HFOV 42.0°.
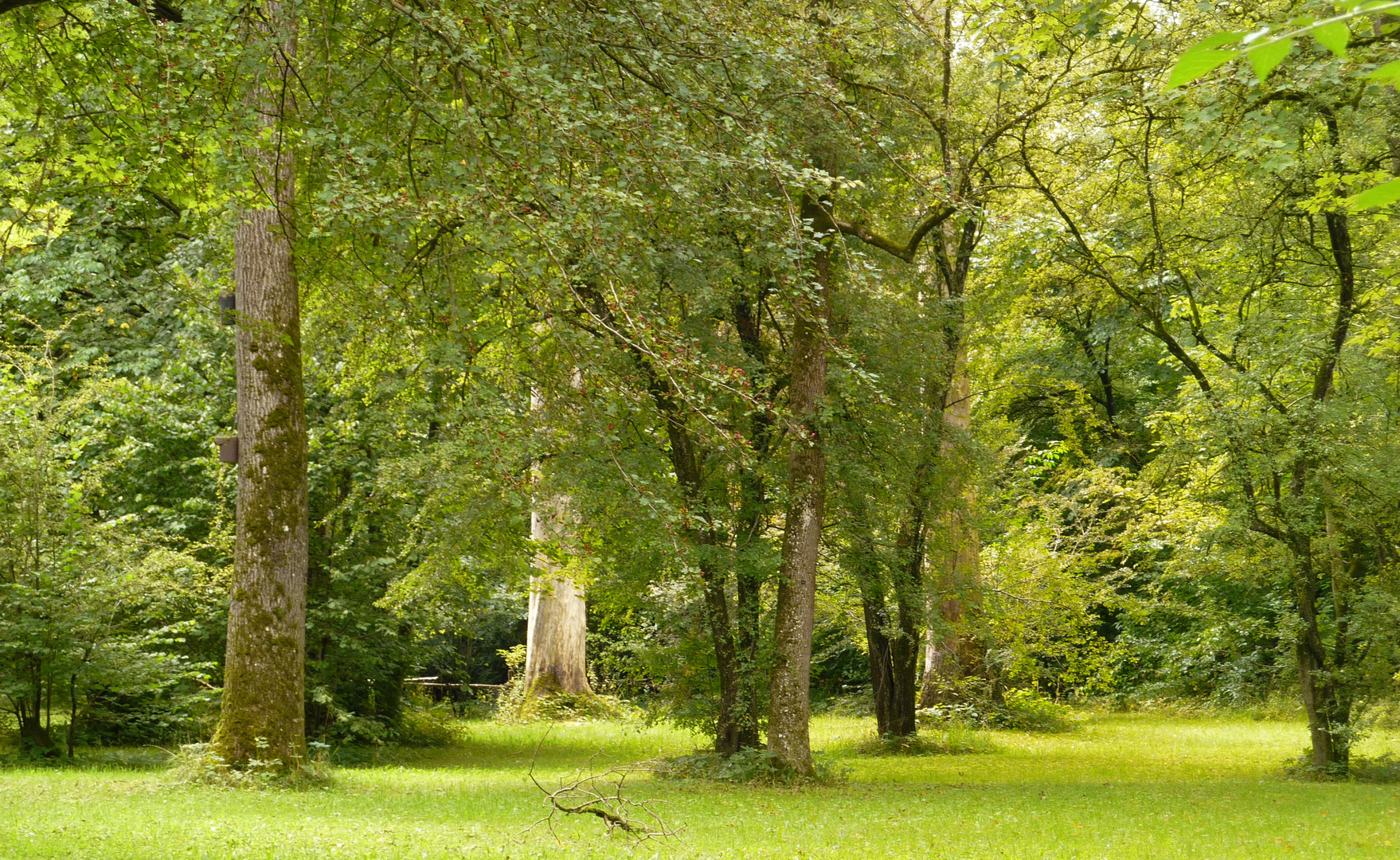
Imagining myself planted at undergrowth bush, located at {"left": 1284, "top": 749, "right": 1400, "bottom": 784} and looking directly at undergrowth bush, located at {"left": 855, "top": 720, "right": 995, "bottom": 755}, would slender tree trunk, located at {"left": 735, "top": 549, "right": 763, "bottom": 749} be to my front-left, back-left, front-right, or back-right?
front-left

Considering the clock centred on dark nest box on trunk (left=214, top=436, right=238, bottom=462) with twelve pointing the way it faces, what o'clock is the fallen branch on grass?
The fallen branch on grass is roughly at 8 o'clock from the dark nest box on trunk.

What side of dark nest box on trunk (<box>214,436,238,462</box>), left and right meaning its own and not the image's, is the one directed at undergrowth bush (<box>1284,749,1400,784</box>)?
back

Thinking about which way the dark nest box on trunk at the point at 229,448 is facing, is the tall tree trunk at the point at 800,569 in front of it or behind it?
behind

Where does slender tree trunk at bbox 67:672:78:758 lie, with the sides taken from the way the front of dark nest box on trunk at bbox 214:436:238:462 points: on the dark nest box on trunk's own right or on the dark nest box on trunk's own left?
on the dark nest box on trunk's own right

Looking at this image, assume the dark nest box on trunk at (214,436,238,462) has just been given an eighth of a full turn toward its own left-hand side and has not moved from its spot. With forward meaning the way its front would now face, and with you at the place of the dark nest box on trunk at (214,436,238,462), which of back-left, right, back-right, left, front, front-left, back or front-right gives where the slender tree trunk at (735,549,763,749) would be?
back-left

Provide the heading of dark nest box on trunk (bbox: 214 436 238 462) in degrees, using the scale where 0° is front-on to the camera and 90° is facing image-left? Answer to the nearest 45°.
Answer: approximately 90°

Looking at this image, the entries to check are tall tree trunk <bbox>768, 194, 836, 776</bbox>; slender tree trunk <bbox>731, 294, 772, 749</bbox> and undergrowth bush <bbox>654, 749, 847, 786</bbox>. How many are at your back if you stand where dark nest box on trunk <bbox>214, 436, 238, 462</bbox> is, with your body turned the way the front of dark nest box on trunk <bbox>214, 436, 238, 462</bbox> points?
3

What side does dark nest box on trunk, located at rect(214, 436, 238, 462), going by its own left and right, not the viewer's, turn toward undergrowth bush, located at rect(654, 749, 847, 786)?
back

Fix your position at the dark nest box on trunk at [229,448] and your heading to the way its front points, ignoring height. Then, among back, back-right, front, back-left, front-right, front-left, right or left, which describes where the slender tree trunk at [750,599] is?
back

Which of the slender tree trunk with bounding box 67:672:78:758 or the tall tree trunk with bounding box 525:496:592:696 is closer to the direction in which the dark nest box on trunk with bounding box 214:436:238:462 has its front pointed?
the slender tree trunk
